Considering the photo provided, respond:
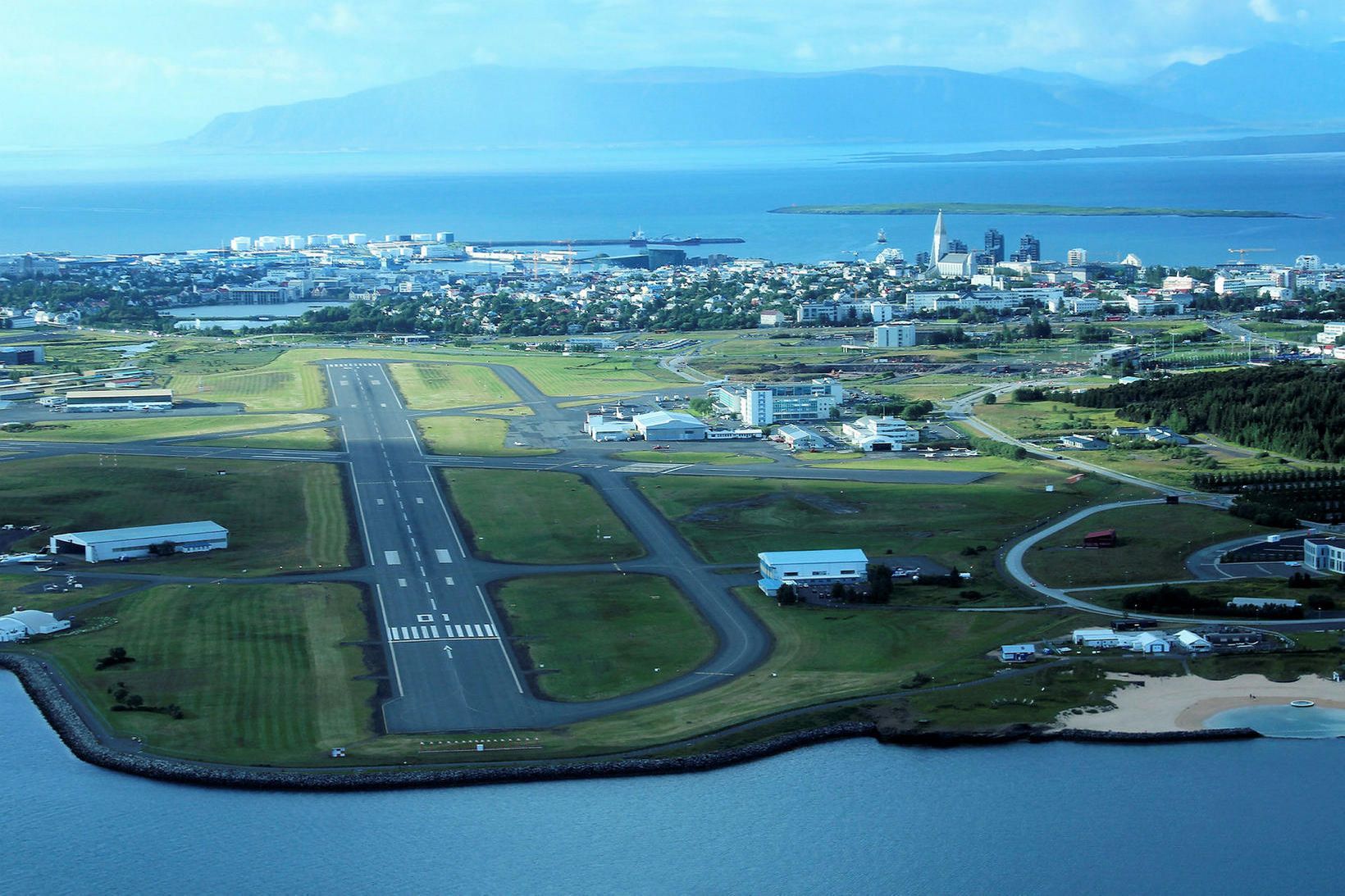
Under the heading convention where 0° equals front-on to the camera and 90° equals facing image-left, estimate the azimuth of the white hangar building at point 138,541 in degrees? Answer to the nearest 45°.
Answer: approximately 45°

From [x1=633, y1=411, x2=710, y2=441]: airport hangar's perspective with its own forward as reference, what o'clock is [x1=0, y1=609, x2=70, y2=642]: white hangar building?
The white hangar building is roughly at 1 o'clock from the airport hangar.

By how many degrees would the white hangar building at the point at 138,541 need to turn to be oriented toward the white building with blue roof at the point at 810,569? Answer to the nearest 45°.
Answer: approximately 90° to its left

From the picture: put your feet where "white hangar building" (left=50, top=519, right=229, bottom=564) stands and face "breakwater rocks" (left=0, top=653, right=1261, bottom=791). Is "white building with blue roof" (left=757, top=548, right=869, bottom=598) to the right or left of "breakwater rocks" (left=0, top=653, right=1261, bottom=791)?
left

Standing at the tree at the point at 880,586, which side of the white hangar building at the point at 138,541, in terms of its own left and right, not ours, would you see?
left

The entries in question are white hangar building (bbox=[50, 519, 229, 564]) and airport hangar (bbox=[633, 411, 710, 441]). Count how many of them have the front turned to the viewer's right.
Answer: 0

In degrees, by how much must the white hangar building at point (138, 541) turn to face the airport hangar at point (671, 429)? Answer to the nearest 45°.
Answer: approximately 180°

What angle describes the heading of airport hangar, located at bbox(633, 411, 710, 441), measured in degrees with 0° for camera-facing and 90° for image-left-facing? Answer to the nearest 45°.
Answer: approximately 0°
